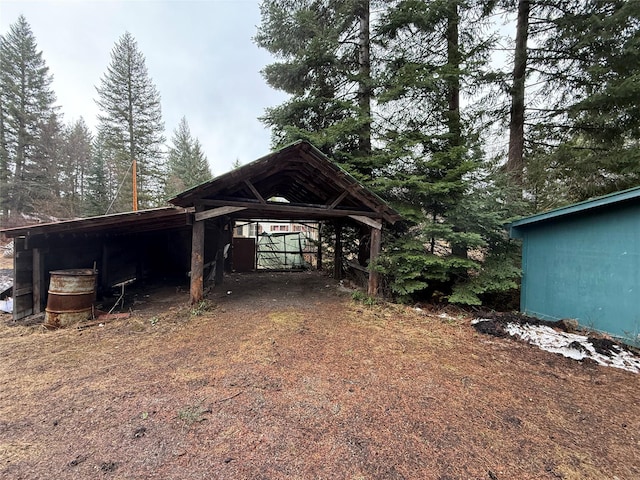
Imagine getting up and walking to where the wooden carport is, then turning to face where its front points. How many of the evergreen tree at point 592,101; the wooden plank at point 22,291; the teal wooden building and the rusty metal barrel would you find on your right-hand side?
2

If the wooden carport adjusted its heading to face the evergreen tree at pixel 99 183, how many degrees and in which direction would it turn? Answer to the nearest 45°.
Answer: approximately 135° to its right

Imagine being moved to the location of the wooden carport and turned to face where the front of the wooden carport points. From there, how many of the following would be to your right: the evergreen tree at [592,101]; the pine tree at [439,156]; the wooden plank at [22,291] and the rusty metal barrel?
2

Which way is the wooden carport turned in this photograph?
toward the camera

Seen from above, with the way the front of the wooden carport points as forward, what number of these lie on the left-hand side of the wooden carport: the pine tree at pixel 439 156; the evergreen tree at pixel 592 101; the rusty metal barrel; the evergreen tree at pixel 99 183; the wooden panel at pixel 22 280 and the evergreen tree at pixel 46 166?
2

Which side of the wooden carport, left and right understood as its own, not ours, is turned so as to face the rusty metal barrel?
right

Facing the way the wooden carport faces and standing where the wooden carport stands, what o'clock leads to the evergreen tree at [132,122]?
The evergreen tree is roughly at 5 o'clock from the wooden carport.

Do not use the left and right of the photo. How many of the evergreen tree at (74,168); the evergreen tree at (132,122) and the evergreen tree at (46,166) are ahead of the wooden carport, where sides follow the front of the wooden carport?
0

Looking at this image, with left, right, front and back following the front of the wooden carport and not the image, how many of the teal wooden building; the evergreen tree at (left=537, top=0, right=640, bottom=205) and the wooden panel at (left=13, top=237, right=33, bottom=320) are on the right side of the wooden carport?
1

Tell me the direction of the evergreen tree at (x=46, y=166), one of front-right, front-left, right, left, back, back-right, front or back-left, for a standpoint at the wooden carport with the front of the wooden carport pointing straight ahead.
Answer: back-right

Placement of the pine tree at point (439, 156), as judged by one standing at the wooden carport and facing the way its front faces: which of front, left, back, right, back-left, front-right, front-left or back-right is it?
left

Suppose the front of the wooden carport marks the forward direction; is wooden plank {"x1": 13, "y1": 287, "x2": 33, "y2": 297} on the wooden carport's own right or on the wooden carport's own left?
on the wooden carport's own right

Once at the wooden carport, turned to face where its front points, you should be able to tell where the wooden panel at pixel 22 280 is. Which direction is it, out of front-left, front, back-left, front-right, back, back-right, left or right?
right

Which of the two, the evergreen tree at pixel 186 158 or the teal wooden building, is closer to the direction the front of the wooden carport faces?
the teal wooden building

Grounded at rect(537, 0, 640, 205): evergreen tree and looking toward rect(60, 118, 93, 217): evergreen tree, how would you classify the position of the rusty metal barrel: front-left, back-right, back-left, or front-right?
front-left

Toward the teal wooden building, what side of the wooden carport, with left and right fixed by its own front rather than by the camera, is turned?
left

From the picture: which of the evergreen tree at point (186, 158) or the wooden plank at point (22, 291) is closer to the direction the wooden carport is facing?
the wooden plank

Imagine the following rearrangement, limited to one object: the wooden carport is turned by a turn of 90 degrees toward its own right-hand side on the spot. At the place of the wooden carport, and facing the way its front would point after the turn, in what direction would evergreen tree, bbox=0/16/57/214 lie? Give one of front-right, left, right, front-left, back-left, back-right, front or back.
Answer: front-right
